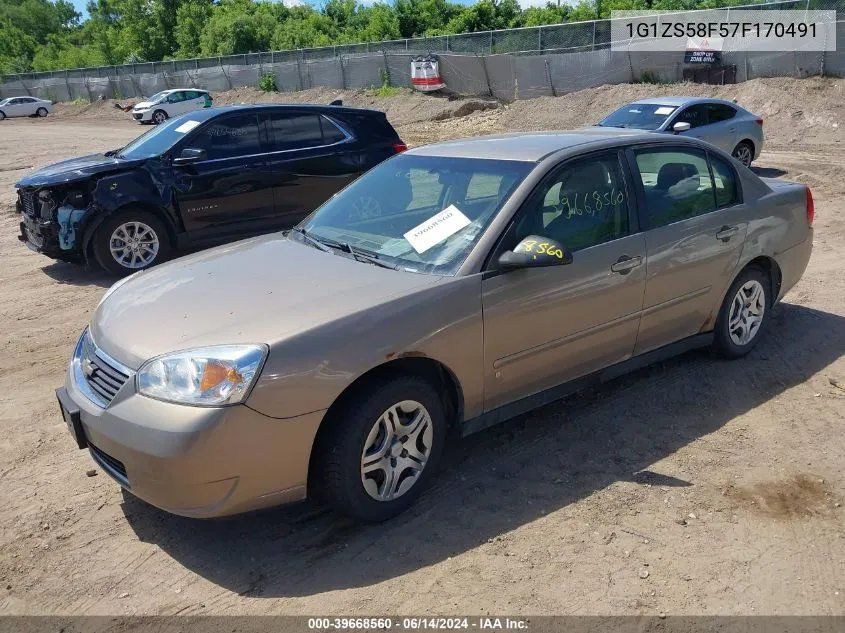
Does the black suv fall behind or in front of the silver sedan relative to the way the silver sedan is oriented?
in front

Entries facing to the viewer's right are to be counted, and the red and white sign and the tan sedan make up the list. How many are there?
0

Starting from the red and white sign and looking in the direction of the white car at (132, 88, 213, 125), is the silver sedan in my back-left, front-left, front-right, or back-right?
back-left

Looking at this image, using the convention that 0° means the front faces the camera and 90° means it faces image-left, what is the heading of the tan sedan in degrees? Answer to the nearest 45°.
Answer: approximately 45°

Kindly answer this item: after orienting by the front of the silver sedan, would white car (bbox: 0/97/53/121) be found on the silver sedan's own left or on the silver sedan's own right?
on the silver sedan's own right

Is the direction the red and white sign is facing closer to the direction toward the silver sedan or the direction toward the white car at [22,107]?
the silver sedan

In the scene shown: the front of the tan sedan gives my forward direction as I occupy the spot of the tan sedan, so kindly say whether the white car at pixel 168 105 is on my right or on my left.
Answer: on my right
